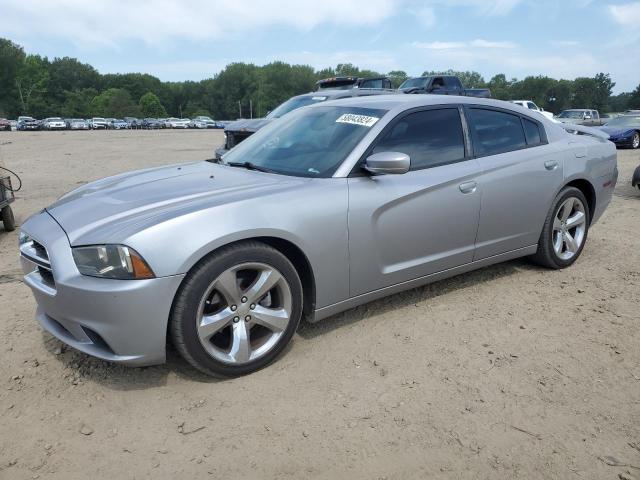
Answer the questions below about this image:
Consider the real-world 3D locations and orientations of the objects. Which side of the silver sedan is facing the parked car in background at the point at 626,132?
back

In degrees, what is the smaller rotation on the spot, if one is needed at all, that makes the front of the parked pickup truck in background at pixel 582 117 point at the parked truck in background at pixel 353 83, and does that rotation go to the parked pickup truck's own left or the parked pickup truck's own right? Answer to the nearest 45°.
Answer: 0° — it already faces it

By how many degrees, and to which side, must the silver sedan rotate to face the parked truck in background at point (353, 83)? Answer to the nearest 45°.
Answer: approximately 135° to its right

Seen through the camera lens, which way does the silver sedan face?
facing the viewer and to the left of the viewer

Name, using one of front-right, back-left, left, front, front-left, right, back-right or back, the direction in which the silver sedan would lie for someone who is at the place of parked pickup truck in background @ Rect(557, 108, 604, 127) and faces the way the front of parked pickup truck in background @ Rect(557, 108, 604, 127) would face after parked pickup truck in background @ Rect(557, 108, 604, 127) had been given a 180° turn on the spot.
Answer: back-right

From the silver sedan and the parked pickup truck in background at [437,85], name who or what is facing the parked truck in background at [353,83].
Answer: the parked pickup truck in background at [437,85]

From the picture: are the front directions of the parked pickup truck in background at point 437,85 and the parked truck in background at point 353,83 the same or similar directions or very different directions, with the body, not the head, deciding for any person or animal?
same or similar directions

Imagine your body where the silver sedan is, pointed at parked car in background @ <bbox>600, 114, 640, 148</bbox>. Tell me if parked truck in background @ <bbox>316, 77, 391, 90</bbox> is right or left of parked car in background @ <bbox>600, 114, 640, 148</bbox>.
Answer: left

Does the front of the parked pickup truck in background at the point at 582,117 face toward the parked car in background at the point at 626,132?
no

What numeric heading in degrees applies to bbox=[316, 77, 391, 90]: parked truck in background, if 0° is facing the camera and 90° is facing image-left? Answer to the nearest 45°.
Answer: approximately 45°

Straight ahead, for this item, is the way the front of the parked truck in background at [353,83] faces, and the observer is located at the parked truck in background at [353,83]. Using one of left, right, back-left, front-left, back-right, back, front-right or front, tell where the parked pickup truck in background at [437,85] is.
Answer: back

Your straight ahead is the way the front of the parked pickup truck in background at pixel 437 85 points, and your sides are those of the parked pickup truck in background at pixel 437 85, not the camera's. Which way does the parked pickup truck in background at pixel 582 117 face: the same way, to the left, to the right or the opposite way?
the same way

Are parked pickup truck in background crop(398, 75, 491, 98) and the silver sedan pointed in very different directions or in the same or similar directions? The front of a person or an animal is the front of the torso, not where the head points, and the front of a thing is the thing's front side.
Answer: same or similar directions

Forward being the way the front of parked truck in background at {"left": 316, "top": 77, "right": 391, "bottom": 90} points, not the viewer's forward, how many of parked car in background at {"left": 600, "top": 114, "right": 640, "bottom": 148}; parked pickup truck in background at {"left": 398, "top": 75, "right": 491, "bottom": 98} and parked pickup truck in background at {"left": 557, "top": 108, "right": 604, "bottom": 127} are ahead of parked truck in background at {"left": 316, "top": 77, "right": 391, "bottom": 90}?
0

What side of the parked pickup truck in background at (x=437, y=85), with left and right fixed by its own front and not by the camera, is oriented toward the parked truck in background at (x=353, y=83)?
front

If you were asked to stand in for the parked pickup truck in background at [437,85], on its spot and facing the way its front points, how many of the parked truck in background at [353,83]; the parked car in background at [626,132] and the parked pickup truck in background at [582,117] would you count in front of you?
1
